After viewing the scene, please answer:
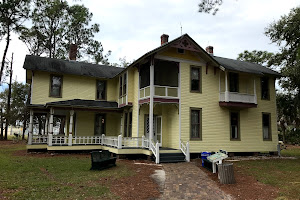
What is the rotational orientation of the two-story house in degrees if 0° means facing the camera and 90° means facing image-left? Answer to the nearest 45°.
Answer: approximately 0°

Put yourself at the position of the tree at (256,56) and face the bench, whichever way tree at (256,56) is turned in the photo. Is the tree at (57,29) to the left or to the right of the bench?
right

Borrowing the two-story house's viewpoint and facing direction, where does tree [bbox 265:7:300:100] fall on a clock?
The tree is roughly at 9 o'clock from the two-story house.

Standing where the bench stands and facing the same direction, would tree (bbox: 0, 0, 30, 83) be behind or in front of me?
behind

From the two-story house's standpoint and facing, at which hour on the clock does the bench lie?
The bench is roughly at 1 o'clock from the two-story house.

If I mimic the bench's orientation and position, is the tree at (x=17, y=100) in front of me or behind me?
behind

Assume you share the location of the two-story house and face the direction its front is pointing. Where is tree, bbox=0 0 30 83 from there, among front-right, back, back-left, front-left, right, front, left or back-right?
back-right

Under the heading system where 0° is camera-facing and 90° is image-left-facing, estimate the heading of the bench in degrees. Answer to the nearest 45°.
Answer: approximately 315°

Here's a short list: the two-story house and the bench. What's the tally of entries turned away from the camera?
0
